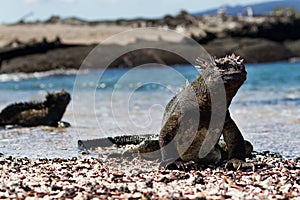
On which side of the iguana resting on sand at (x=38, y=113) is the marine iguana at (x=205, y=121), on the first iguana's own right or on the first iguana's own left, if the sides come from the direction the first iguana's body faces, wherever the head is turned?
on the first iguana's own right

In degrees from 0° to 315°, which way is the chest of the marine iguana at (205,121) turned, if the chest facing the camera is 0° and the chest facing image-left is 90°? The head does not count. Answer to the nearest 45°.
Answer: approximately 315°

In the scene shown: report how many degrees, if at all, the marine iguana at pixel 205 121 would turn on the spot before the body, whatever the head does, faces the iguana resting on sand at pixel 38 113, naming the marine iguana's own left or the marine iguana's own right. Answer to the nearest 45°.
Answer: approximately 180°

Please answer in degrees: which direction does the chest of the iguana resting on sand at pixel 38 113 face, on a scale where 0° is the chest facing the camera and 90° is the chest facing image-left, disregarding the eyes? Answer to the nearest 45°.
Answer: approximately 270°

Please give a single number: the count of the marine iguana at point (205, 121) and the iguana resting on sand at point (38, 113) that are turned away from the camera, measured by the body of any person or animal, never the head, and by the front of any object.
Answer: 0
